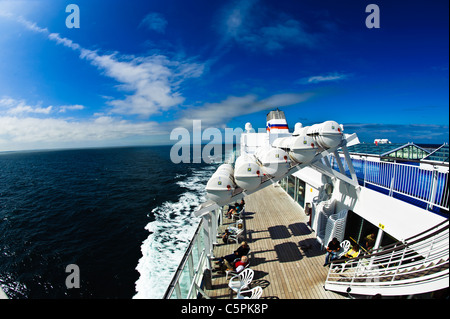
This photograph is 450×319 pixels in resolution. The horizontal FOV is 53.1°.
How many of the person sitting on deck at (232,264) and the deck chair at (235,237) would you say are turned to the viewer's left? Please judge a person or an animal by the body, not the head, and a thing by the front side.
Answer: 2

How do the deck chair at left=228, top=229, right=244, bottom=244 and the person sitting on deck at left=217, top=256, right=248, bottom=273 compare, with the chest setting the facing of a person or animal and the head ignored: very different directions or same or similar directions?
same or similar directions

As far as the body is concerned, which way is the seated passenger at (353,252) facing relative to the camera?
to the viewer's left

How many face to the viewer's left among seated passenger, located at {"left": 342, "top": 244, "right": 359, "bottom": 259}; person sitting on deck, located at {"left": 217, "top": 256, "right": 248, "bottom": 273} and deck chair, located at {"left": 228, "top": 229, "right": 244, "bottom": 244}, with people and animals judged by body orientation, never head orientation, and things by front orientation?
3

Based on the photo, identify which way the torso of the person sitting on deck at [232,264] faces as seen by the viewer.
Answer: to the viewer's left

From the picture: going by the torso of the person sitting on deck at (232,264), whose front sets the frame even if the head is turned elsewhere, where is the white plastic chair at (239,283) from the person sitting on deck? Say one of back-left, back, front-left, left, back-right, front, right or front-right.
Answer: left

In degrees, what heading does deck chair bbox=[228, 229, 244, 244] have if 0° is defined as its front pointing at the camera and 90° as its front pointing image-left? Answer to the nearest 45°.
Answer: approximately 90°
